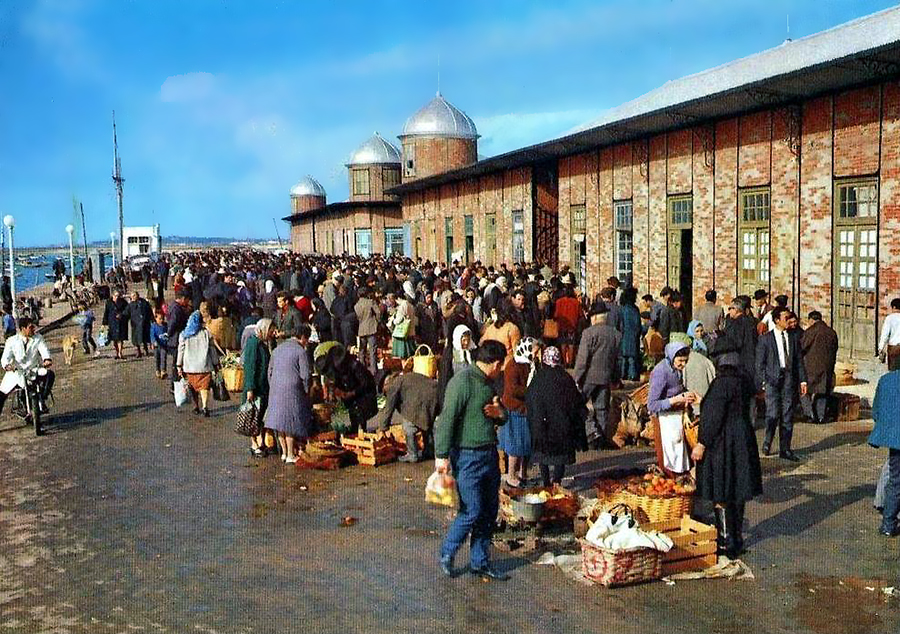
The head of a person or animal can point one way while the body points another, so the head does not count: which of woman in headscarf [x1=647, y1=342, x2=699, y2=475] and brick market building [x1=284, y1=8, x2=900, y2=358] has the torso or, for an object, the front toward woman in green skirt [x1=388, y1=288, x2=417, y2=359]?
the brick market building

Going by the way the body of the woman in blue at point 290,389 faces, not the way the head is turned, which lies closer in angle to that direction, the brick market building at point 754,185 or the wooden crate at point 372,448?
the brick market building

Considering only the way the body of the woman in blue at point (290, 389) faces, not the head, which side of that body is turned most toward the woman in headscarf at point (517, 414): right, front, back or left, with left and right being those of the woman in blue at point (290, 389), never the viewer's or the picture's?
right

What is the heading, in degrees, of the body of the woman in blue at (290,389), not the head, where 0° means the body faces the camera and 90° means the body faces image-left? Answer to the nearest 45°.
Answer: approximately 225°

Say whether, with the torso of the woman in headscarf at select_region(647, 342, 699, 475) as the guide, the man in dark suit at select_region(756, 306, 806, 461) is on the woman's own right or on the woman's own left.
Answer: on the woman's own left

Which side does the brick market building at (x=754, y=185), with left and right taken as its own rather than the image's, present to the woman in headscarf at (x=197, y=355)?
front

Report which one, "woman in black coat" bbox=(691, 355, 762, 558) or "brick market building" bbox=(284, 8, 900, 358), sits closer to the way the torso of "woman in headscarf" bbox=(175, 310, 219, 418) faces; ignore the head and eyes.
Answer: the brick market building

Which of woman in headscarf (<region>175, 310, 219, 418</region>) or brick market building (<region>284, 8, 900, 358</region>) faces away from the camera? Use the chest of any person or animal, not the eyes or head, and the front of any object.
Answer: the woman in headscarf

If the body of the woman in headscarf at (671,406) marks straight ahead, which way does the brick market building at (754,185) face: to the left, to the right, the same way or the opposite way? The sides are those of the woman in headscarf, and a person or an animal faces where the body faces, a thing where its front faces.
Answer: to the right

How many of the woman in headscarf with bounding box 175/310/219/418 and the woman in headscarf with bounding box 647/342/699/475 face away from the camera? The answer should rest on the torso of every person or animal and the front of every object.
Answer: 1
